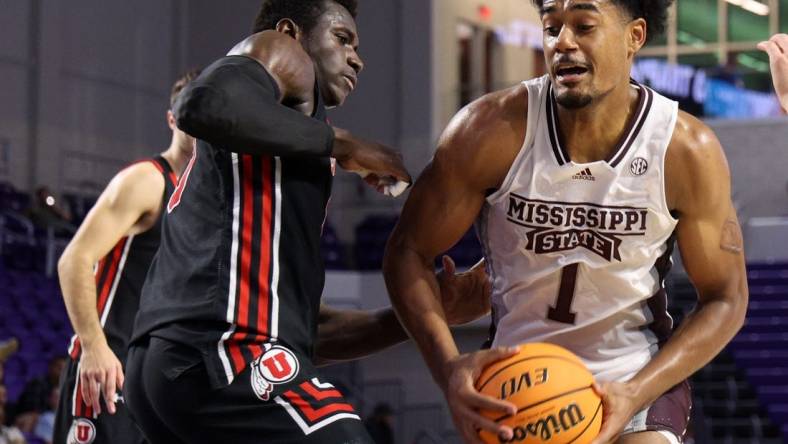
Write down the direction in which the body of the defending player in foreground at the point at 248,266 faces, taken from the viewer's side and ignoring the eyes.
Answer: to the viewer's right

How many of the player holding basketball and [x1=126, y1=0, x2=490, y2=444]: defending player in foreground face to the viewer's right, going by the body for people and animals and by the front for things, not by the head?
1

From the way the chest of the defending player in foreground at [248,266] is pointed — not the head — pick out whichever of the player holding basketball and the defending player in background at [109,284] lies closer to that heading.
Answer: the player holding basketball

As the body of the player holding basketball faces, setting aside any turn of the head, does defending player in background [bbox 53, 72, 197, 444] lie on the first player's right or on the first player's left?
on the first player's right

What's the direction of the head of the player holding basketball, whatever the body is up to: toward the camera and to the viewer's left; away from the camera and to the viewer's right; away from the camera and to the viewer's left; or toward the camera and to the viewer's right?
toward the camera and to the viewer's left

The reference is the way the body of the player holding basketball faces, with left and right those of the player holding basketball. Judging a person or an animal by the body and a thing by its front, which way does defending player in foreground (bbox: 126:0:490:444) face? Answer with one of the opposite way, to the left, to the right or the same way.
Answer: to the left

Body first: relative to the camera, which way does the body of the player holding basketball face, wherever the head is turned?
toward the camera

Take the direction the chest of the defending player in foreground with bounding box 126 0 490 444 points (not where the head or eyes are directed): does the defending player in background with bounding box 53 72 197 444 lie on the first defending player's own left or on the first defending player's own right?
on the first defending player's own left

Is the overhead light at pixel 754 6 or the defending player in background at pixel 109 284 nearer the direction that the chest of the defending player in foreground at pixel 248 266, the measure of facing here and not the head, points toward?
the overhead light

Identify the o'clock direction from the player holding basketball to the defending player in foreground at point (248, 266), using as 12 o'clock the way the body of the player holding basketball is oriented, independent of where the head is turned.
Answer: The defending player in foreground is roughly at 2 o'clock from the player holding basketball.
